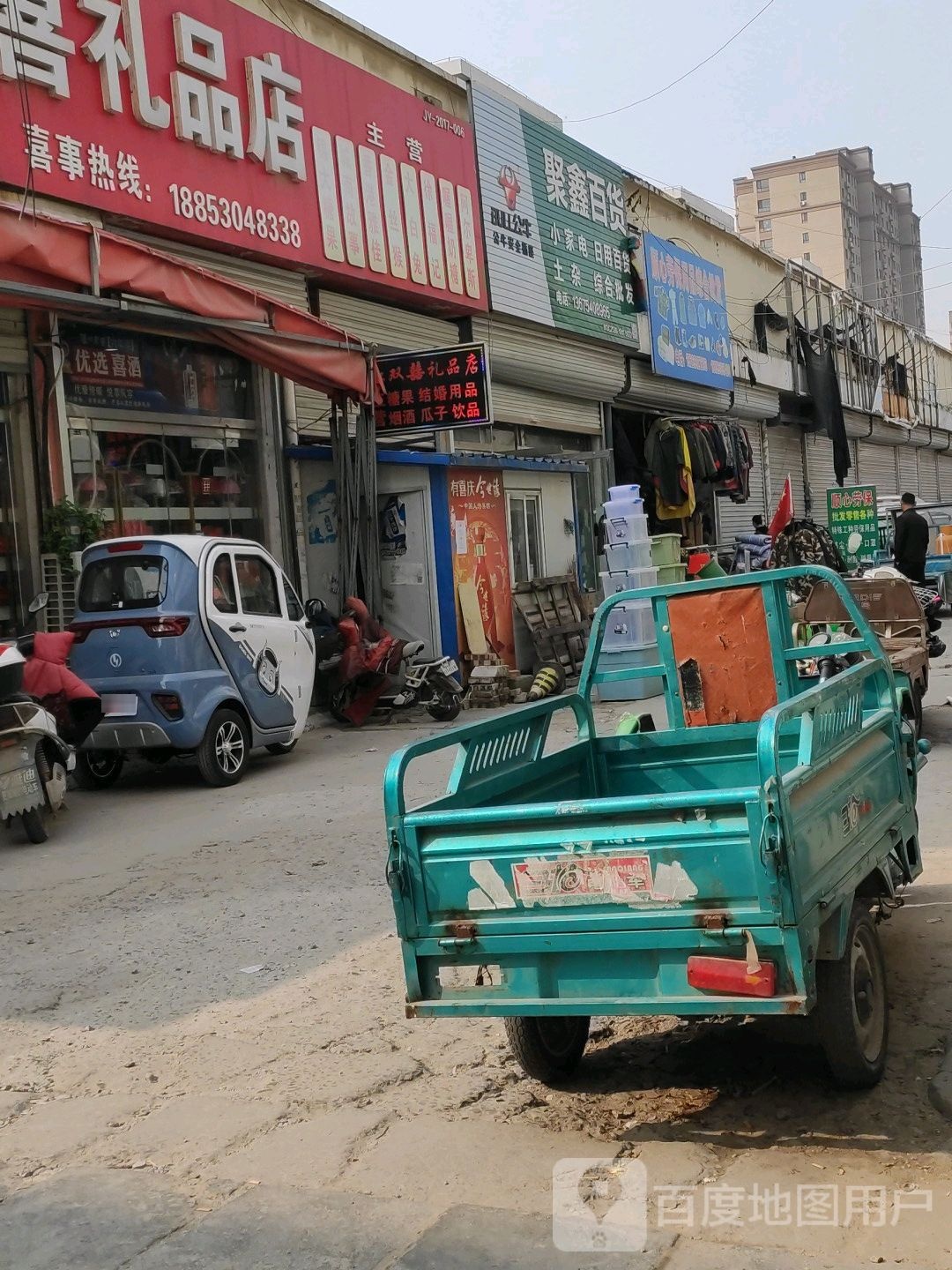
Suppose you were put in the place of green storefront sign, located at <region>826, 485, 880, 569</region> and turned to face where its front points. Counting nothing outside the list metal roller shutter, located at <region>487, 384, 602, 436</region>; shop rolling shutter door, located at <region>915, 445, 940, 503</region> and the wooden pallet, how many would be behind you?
1

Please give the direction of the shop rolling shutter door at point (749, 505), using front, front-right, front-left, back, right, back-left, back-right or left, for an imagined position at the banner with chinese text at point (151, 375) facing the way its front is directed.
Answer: left

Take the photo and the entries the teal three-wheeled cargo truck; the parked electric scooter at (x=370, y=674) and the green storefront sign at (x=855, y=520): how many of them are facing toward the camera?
1

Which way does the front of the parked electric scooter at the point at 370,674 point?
to the viewer's left

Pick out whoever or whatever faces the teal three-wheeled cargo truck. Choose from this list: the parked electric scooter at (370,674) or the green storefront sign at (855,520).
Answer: the green storefront sign

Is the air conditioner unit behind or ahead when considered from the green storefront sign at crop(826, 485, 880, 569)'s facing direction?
ahead

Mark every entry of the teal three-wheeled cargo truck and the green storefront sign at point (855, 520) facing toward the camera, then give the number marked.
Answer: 1

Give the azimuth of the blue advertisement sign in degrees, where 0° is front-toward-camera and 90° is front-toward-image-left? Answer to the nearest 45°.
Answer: approximately 315°

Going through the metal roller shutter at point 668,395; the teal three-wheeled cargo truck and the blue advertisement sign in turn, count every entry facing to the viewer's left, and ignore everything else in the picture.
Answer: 0

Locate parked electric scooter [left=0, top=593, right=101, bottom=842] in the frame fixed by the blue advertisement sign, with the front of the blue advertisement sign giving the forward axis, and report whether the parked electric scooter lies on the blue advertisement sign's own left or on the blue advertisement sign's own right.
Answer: on the blue advertisement sign's own right

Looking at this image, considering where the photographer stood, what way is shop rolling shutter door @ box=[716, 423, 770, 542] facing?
facing the viewer and to the right of the viewer

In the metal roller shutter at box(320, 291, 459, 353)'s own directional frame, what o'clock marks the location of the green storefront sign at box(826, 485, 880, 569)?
The green storefront sign is roughly at 9 o'clock from the metal roller shutter.
